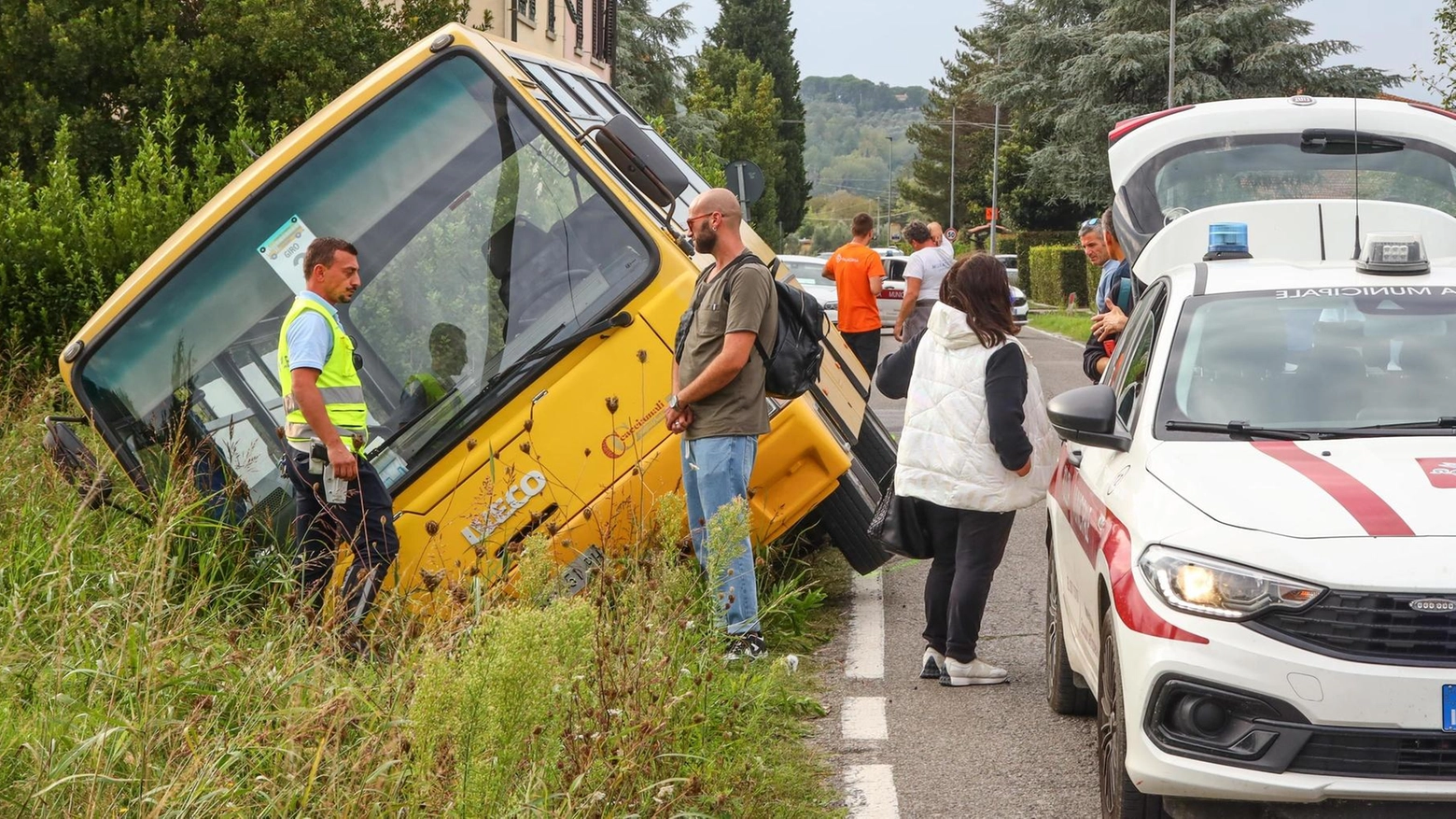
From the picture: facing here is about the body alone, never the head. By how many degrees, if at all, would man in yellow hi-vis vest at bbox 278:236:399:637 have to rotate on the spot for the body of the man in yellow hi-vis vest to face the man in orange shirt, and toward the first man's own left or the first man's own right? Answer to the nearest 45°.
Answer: approximately 45° to the first man's own left

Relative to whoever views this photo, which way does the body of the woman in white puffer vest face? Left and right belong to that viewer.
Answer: facing away from the viewer and to the right of the viewer

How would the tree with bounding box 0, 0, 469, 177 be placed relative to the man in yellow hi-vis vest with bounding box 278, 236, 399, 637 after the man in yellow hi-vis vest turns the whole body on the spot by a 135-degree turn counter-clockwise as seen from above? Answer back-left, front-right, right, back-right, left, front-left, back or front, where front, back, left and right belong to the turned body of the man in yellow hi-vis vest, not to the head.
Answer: front-right

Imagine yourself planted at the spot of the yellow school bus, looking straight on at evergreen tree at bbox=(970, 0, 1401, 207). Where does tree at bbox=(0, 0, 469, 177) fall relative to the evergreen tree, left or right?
left

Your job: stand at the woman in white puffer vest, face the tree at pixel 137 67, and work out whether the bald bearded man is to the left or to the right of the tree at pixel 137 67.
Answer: left

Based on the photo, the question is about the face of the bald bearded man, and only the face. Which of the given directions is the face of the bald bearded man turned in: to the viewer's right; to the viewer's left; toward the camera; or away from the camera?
to the viewer's left

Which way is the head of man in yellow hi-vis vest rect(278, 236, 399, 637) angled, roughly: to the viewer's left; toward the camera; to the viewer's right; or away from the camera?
to the viewer's right

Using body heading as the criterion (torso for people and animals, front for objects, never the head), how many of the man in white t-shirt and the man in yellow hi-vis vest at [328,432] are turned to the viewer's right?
1

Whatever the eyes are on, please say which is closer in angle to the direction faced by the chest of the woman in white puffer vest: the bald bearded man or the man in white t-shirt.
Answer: the man in white t-shirt

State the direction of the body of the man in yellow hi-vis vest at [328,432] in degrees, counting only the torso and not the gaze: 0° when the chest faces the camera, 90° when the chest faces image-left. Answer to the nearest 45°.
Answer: approximately 270°

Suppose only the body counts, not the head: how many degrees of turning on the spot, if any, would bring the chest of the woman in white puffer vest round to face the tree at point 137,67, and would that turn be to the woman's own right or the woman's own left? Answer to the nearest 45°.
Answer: approximately 90° to the woman's own left

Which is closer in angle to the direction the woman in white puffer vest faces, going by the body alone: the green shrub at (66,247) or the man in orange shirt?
the man in orange shirt
